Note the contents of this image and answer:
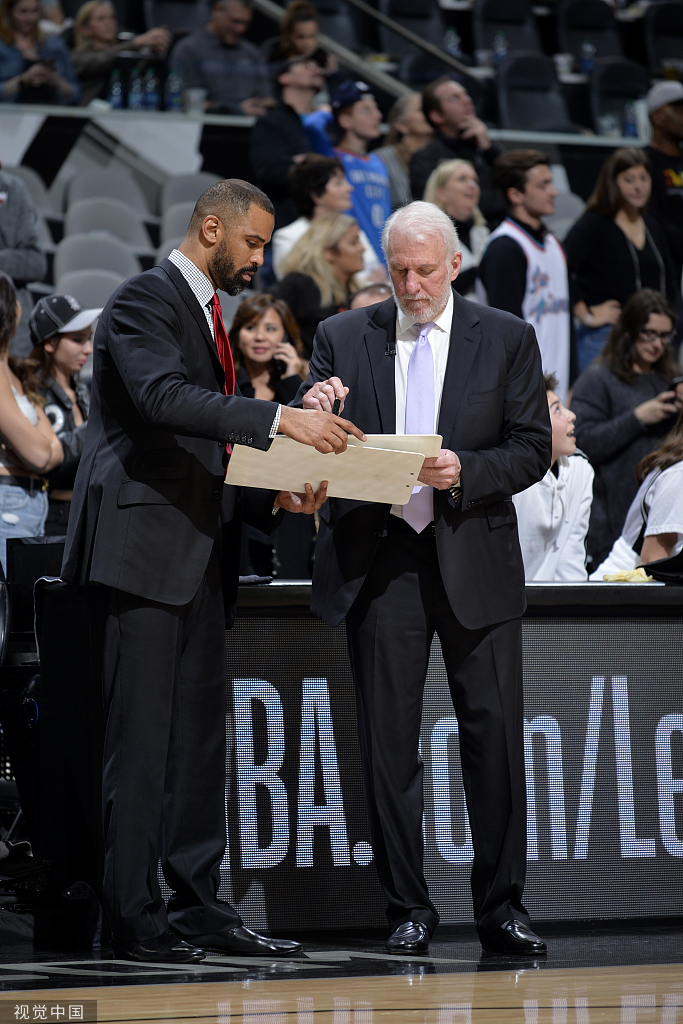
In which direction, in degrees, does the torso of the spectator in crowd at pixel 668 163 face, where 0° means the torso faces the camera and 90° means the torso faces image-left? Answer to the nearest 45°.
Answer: approximately 315°

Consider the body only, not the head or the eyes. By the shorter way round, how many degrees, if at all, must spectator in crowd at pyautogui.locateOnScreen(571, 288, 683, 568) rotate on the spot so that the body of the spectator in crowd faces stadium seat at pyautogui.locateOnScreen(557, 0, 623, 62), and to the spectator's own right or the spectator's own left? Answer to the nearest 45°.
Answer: approximately 135° to the spectator's own left

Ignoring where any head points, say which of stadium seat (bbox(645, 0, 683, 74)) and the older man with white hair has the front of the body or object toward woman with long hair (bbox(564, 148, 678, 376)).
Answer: the stadium seat

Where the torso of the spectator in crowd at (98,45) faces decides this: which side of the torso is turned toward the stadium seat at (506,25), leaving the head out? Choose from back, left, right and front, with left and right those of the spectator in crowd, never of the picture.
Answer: left

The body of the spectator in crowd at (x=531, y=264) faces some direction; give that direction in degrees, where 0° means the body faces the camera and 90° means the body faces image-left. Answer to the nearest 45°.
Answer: approximately 315°
